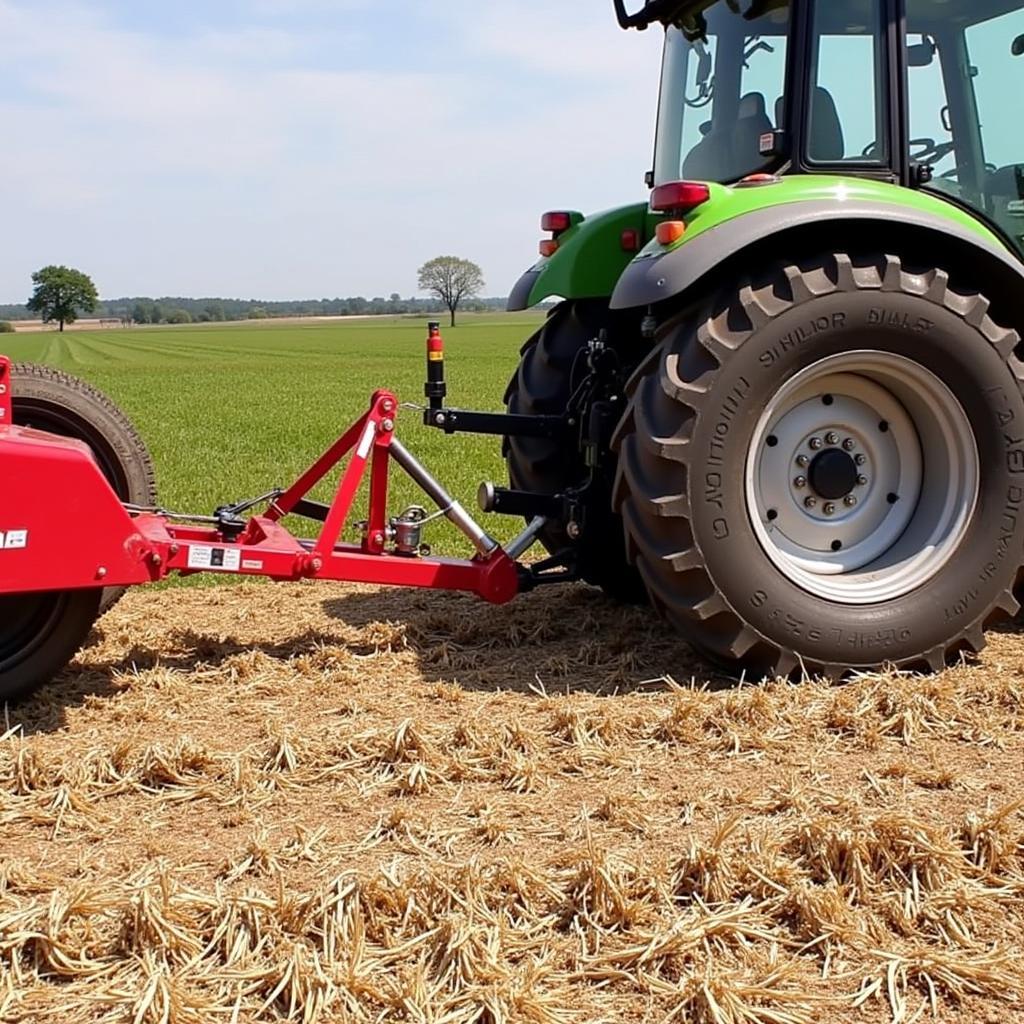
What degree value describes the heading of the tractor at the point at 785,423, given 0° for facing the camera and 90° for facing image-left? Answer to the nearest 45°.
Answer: approximately 225°
